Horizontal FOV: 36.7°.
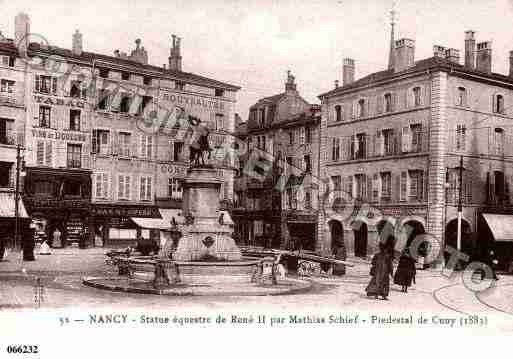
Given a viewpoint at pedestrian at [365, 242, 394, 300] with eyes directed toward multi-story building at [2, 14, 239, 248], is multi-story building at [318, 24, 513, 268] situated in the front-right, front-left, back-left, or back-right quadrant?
front-right

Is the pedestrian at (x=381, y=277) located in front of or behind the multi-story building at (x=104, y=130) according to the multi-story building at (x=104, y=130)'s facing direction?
in front

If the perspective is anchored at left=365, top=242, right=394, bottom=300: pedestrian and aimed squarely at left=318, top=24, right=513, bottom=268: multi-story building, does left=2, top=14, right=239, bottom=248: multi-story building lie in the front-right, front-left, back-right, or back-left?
front-left

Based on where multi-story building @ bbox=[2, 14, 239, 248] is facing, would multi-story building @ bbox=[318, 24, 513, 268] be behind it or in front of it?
in front

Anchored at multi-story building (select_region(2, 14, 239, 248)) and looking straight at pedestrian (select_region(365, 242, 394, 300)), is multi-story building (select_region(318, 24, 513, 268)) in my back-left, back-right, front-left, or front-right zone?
front-left

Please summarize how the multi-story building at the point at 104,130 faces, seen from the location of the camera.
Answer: facing the viewer and to the right of the viewer
